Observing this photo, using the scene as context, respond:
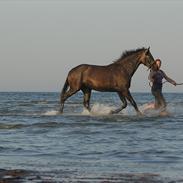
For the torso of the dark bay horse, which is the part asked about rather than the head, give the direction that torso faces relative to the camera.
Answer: to the viewer's right

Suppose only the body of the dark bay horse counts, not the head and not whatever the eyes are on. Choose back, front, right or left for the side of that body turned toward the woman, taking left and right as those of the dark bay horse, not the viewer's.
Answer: front
